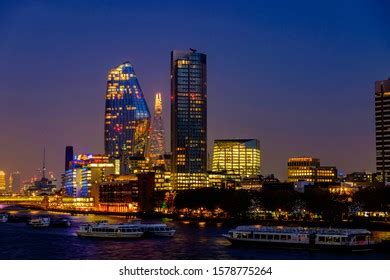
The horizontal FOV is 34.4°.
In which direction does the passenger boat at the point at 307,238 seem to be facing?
to the viewer's left

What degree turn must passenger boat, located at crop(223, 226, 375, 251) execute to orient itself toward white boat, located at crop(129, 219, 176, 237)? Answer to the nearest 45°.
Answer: approximately 45° to its right
